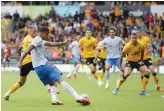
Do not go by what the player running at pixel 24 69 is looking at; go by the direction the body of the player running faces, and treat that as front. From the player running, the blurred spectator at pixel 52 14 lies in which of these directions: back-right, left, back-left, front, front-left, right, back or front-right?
left

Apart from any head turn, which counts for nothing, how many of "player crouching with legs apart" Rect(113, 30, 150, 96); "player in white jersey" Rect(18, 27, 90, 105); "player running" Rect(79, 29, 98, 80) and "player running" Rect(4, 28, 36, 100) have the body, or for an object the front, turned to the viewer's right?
2

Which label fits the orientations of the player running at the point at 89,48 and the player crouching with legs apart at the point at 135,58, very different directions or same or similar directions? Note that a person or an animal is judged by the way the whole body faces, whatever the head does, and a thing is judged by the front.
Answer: same or similar directions

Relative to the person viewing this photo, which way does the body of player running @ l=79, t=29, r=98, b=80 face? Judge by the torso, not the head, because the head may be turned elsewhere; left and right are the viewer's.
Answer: facing the viewer

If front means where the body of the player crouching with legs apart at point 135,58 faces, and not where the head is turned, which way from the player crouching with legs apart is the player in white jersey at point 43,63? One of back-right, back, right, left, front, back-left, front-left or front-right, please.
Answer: front-right

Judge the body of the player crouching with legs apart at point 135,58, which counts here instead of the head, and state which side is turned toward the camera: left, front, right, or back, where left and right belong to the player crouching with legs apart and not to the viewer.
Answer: front

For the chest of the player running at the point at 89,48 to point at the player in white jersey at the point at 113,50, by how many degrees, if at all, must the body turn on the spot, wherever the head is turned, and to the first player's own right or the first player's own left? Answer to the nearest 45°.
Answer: approximately 45° to the first player's own left

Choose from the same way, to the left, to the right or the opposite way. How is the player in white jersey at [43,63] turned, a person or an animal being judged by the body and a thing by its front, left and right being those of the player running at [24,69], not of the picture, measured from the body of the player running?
the same way

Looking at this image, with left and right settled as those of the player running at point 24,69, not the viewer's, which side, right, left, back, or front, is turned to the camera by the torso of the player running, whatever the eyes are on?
right

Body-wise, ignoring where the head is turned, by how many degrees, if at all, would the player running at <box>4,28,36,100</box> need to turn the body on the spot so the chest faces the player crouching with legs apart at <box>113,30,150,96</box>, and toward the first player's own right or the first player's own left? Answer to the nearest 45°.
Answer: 0° — they already face them

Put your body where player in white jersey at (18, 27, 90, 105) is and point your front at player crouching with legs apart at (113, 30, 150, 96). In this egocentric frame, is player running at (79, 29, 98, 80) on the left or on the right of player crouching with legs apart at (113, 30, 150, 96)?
left

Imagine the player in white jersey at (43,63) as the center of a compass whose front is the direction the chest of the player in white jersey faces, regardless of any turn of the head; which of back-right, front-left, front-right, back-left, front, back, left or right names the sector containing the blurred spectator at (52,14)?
left

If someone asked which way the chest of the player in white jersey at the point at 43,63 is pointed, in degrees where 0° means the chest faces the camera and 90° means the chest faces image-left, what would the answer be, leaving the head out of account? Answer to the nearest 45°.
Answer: approximately 270°
